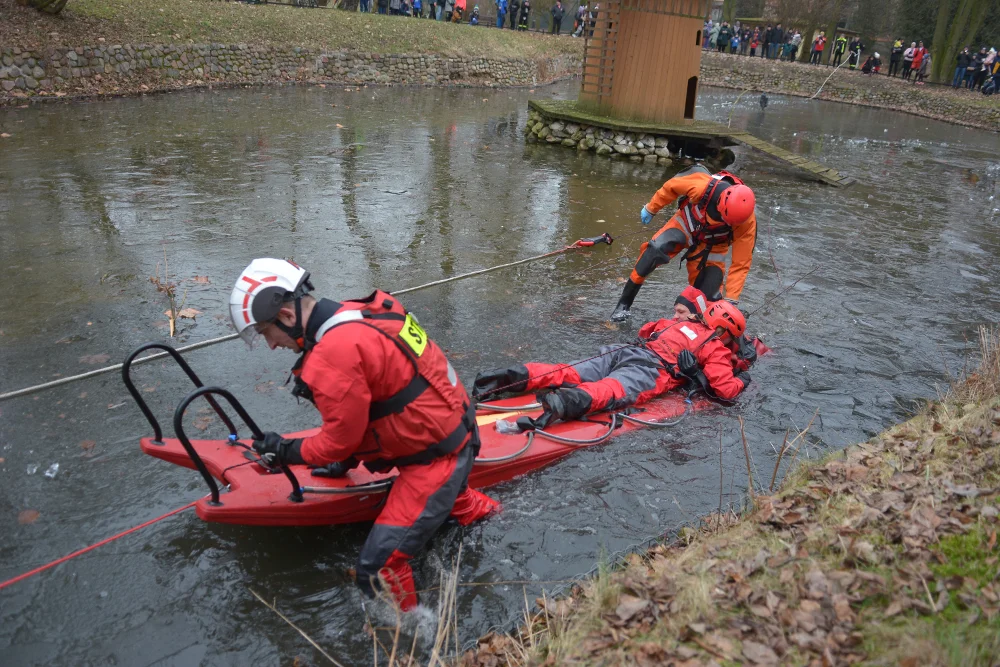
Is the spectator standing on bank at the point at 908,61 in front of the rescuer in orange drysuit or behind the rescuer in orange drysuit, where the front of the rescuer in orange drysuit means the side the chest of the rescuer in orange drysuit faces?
behind

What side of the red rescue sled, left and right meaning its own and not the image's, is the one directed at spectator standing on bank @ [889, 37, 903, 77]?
front

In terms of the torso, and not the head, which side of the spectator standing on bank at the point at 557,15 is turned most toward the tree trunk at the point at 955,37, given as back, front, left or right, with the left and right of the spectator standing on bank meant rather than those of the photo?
left

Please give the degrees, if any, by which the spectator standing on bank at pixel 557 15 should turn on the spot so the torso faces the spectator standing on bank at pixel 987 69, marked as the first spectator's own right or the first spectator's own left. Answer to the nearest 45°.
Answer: approximately 90° to the first spectator's own left

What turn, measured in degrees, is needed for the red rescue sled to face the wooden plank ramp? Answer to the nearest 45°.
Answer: approximately 135° to its right

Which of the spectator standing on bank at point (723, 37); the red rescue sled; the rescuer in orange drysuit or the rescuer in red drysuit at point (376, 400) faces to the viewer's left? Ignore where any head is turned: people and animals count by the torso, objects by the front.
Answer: the rescuer in red drysuit

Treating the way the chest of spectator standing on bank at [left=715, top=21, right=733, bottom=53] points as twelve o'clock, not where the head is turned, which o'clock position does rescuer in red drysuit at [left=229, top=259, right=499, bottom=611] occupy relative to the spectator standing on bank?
The rescuer in red drysuit is roughly at 12 o'clock from the spectator standing on bank.

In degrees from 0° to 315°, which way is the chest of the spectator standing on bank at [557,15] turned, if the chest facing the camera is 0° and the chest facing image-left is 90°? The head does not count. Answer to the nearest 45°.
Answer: approximately 0°

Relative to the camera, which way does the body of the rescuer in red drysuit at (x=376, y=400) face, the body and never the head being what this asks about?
to the viewer's left

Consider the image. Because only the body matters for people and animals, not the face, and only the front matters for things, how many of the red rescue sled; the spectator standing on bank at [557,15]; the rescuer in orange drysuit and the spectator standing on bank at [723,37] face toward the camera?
3

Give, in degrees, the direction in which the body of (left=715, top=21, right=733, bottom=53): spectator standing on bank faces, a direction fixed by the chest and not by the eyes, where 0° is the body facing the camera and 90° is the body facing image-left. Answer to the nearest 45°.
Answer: approximately 0°

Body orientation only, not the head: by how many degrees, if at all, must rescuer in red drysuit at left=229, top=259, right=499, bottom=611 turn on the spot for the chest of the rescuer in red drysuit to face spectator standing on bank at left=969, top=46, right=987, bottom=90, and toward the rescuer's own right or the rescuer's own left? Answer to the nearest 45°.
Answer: approximately 135° to the rescuer's own right
